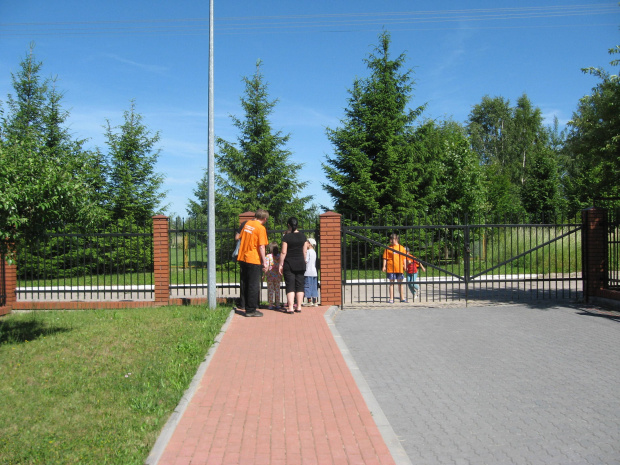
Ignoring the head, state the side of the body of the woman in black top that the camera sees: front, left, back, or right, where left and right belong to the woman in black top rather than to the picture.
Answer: back

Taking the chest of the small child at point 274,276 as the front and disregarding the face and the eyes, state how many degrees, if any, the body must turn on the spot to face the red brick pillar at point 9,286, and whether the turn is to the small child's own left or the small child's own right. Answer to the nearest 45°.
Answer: approximately 90° to the small child's own left

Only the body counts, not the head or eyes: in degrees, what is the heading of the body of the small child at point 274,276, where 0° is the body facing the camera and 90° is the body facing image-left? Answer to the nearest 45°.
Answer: approximately 180°

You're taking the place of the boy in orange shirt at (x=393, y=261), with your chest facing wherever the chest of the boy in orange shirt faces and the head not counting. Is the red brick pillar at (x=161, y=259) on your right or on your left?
on your right
